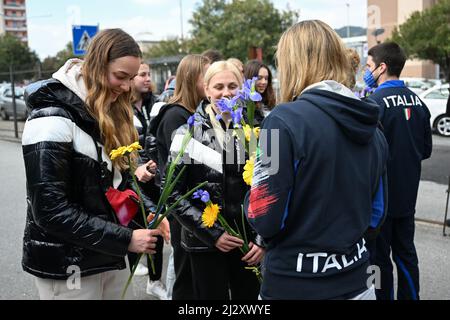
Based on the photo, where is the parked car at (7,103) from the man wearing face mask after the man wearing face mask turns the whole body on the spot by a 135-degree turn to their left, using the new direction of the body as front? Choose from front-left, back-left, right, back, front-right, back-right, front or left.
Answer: back-right

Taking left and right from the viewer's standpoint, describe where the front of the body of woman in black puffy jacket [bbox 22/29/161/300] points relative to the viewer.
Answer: facing to the right of the viewer

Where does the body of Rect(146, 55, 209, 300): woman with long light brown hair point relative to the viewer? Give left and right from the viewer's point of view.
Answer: facing away from the viewer and to the right of the viewer

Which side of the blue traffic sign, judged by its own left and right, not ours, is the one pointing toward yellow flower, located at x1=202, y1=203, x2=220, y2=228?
front

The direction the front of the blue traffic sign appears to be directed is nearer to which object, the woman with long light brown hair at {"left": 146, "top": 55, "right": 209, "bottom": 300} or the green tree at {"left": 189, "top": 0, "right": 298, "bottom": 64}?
the woman with long light brown hair

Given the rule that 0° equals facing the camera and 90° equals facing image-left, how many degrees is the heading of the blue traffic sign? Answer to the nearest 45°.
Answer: approximately 0°
